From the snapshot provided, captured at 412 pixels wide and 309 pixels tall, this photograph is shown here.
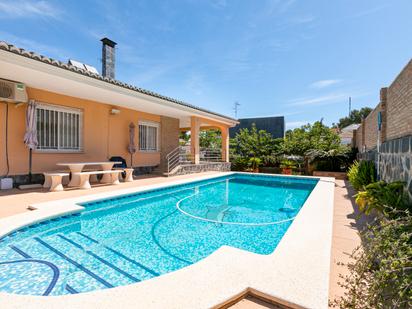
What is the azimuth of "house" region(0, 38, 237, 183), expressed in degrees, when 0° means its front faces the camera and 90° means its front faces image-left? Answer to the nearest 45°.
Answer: approximately 315°

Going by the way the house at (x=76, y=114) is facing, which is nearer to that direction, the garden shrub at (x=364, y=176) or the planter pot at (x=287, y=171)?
the garden shrub

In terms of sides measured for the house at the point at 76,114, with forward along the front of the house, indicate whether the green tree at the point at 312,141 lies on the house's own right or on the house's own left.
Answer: on the house's own left

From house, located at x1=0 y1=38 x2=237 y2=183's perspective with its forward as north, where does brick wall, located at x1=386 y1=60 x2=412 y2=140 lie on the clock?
The brick wall is roughly at 12 o'clock from the house.

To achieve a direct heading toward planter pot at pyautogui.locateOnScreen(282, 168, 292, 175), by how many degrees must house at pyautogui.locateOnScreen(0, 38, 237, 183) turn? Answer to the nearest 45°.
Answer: approximately 45° to its left

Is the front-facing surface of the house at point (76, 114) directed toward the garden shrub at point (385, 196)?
yes
